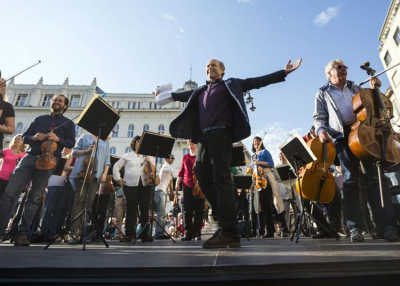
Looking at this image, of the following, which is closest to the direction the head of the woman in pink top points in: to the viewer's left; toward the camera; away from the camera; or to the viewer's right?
toward the camera

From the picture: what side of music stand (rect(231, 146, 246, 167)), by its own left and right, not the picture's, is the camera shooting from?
back

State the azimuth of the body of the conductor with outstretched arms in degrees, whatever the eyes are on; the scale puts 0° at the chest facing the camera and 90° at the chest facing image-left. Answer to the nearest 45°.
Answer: approximately 45°

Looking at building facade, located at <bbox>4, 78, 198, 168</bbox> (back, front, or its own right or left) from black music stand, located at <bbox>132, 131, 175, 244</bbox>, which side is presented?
front

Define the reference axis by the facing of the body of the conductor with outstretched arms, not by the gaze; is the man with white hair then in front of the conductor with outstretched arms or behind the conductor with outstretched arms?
behind

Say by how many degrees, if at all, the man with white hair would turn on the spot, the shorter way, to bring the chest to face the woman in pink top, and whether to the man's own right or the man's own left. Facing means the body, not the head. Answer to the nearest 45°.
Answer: approximately 135° to the man's own right

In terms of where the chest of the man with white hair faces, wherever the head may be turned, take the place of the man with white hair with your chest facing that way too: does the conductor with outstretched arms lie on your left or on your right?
on your right

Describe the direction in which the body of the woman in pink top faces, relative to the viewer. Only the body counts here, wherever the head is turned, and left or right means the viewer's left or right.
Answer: facing the viewer and to the right of the viewer

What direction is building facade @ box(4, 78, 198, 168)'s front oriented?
toward the camera

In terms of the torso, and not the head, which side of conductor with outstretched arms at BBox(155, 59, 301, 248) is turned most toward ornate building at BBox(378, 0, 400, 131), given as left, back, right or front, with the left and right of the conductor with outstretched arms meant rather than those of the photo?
back

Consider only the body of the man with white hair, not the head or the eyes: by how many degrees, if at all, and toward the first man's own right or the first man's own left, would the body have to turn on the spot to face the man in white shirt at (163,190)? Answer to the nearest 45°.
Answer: approximately 135° to the first man's own right
